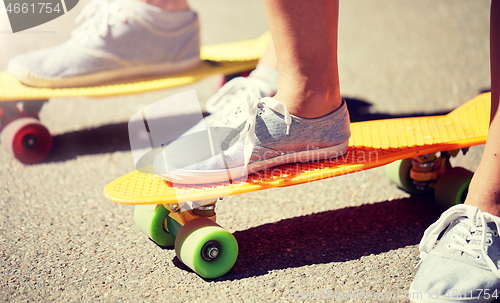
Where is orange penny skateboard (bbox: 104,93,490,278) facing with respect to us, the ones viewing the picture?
facing the viewer and to the left of the viewer

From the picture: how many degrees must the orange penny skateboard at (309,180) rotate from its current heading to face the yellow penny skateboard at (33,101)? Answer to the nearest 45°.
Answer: approximately 90° to its right
